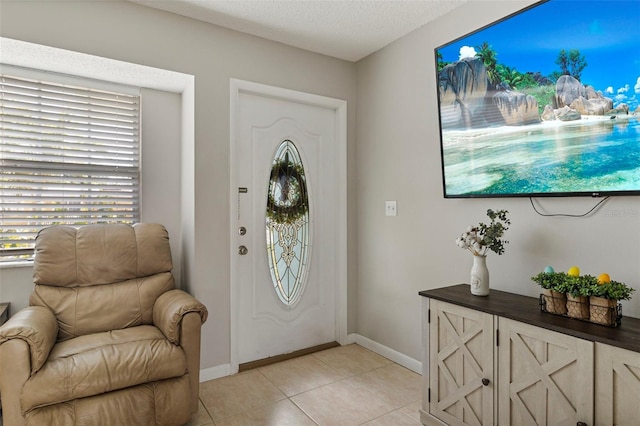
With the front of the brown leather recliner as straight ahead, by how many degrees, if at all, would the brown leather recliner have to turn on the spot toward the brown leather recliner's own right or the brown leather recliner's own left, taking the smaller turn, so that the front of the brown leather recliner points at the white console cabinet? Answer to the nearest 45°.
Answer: approximately 45° to the brown leather recliner's own left

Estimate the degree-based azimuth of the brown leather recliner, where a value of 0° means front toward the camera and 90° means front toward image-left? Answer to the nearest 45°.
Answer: approximately 0°

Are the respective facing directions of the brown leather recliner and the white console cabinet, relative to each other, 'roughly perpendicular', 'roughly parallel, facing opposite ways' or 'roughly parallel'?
roughly perpendicular

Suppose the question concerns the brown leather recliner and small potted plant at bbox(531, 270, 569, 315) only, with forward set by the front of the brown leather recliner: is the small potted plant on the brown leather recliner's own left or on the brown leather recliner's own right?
on the brown leather recliner's own left

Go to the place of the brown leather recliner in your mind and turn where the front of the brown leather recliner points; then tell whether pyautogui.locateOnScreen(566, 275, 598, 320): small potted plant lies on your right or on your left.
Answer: on your left

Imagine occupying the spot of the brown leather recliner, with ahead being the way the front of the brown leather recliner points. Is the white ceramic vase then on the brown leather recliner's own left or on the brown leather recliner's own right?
on the brown leather recliner's own left

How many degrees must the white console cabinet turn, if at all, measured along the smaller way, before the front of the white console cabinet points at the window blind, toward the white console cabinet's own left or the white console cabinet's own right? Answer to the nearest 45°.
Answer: approximately 45° to the white console cabinet's own right

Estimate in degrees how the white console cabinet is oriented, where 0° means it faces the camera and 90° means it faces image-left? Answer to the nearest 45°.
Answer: approximately 45°
